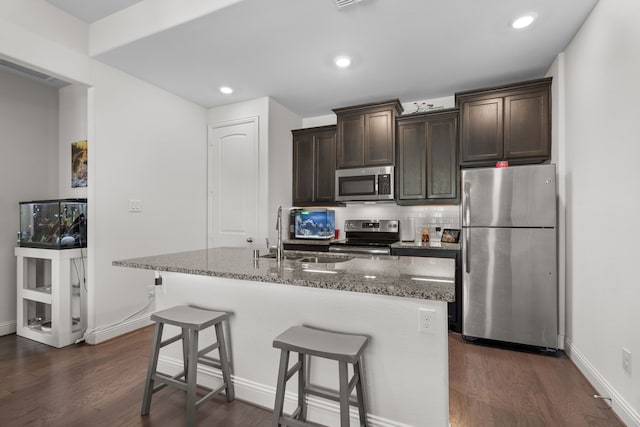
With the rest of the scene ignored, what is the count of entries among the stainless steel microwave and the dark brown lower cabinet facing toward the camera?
2

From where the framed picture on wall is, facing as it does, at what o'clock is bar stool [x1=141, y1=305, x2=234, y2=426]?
The bar stool is roughly at 10 o'clock from the framed picture on wall.

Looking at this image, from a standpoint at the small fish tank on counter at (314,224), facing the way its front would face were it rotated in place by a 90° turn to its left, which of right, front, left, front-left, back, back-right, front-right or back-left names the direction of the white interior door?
back

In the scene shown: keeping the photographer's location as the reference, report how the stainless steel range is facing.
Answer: facing the viewer

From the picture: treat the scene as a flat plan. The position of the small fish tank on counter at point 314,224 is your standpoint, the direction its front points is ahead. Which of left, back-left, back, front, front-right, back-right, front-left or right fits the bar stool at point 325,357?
front

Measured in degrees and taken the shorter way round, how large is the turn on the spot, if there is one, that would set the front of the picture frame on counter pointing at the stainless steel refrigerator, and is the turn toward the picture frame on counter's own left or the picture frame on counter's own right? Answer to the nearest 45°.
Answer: approximately 45° to the picture frame on counter's own left

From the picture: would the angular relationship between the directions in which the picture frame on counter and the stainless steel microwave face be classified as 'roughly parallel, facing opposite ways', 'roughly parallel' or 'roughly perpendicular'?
roughly parallel

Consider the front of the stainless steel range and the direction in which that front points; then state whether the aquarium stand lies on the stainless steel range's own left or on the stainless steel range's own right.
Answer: on the stainless steel range's own right

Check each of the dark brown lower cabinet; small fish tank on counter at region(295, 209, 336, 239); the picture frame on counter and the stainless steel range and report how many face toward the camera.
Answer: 4

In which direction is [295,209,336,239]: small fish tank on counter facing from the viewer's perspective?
toward the camera

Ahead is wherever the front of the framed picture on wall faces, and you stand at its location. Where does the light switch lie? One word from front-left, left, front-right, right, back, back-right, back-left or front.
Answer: left

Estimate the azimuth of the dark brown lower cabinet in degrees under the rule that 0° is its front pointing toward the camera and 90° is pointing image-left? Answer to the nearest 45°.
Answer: approximately 0°

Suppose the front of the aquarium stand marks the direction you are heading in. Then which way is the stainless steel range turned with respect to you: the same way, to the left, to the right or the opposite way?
the same way

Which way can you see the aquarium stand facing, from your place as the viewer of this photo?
facing the viewer and to the left of the viewer

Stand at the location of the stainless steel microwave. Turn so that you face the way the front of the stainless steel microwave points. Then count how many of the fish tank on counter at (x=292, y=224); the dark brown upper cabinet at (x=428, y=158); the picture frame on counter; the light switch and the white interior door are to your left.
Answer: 2
